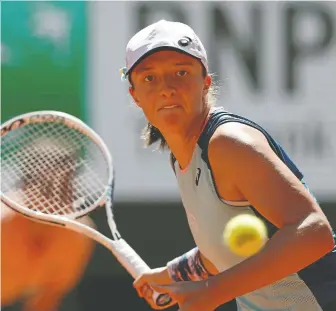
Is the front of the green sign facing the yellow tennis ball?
yes

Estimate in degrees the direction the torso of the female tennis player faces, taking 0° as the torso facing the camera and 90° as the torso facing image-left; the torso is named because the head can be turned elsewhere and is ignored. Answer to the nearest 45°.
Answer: approximately 45°

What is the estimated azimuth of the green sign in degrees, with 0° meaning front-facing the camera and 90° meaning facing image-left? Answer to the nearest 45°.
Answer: approximately 0°

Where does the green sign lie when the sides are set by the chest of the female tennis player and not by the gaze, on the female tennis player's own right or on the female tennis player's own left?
on the female tennis player's own right

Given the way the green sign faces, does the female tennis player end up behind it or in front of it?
in front
